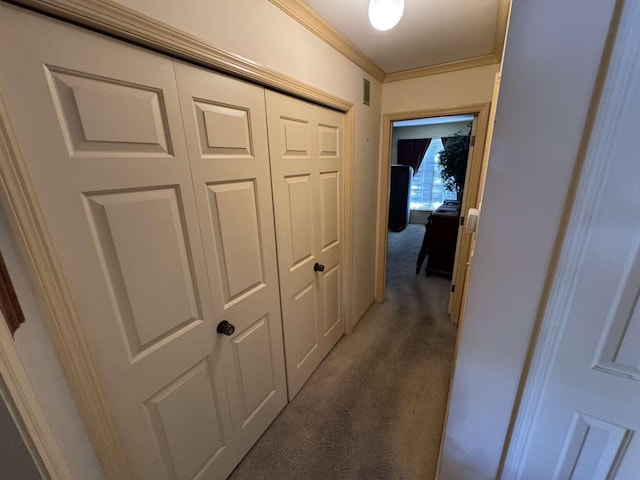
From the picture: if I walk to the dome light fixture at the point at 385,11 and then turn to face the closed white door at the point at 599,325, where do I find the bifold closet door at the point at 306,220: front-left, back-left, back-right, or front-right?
back-right

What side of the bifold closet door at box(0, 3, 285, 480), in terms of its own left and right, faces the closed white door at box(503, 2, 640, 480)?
front

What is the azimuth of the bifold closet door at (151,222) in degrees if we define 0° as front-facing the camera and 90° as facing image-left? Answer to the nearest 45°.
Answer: approximately 315°

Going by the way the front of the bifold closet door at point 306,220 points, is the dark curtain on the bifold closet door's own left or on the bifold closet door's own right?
on the bifold closet door's own left

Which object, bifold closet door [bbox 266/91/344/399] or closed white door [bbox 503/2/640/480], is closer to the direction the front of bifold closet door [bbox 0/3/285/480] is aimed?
the closed white door

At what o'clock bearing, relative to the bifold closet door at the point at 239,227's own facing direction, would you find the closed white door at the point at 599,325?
The closed white door is roughly at 12 o'clock from the bifold closet door.

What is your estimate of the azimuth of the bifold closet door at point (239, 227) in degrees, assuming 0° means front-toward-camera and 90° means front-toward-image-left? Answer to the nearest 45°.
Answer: approximately 315°

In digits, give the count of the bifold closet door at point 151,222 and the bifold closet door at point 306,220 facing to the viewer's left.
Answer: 0

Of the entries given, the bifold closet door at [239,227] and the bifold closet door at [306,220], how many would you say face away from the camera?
0
